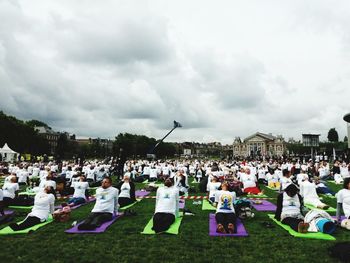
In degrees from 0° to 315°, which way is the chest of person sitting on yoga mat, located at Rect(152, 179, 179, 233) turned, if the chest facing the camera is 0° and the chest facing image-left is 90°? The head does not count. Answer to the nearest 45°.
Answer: approximately 180°

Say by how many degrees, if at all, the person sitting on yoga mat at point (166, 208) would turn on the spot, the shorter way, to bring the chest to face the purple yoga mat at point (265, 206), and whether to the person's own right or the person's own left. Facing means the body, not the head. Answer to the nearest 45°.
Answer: approximately 45° to the person's own right

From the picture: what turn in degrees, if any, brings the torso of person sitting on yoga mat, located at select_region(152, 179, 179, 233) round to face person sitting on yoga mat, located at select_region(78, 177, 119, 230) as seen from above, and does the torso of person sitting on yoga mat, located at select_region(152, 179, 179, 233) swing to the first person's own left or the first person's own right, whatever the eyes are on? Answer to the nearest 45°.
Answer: approximately 90° to the first person's own left

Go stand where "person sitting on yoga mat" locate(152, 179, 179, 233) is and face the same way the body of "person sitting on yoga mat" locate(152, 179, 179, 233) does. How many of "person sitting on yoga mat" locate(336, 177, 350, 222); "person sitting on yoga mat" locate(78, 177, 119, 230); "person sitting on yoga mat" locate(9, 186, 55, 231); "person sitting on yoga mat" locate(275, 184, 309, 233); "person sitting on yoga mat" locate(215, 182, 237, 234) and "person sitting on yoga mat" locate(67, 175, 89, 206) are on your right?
3

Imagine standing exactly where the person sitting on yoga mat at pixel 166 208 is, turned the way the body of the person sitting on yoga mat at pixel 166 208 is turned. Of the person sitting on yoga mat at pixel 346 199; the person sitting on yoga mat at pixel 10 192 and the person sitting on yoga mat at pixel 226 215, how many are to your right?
2

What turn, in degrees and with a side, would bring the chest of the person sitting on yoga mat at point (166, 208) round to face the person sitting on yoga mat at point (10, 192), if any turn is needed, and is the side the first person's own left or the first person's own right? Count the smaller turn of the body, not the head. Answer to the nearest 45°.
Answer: approximately 45° to the first person's own left

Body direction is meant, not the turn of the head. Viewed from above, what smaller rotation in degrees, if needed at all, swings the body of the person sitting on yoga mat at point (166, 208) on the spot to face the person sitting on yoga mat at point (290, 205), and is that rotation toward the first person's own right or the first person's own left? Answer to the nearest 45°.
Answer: approximately 90° to the first person's own right

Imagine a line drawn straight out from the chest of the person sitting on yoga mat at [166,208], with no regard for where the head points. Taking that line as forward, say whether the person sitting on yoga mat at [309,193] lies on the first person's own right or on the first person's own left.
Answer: on the first person's own right

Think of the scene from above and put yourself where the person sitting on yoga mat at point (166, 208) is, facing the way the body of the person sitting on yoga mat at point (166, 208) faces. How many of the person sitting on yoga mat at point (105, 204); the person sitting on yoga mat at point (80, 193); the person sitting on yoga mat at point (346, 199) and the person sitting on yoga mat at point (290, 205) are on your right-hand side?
2

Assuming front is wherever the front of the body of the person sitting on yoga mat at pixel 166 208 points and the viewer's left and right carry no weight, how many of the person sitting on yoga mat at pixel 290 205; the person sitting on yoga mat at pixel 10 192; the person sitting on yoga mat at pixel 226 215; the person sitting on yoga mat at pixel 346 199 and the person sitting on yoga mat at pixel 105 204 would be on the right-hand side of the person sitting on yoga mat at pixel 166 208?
3

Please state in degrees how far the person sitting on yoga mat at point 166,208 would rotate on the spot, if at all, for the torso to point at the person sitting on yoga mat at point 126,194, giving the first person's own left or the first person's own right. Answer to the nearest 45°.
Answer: approximately 45° to the first person's own left

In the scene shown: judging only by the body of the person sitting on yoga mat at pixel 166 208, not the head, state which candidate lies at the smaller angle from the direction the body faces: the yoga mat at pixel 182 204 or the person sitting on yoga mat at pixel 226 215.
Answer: the yoga mat
